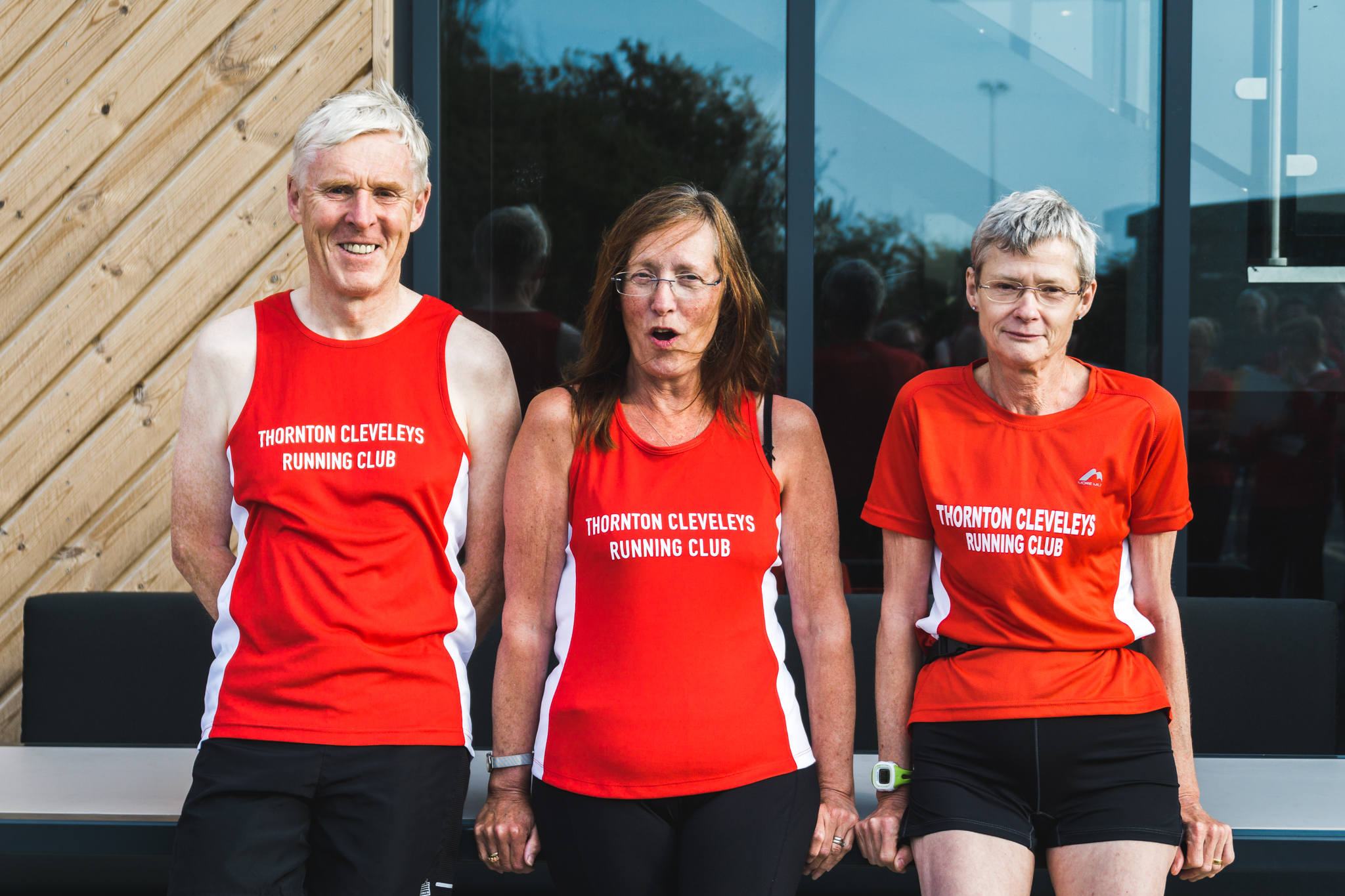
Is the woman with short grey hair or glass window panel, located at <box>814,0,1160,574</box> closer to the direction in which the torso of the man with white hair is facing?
the woman with short grey hair

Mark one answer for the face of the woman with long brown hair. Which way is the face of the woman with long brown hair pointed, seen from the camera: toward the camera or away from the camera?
toward the camera

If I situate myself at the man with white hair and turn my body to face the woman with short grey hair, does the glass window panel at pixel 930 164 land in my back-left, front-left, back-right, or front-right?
front-left

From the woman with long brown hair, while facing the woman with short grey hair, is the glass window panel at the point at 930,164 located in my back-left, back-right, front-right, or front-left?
front-left

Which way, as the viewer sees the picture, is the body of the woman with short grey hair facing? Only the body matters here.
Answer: toward the camera

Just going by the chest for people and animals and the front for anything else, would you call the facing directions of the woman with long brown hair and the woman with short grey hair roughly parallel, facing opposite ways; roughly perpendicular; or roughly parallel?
roughly parallel

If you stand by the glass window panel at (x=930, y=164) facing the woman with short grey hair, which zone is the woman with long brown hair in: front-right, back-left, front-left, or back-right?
front-right

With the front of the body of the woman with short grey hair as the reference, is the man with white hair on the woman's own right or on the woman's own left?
on the woman's own right

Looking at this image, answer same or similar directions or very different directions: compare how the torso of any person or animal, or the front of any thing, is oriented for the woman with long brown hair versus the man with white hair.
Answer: same or similar directions

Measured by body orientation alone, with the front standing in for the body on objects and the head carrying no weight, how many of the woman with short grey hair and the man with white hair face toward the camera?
2

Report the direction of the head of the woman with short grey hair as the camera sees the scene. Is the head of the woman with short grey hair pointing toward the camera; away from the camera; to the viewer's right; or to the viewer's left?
toward the camera

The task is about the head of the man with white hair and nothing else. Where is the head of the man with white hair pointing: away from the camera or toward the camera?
toward the camera
